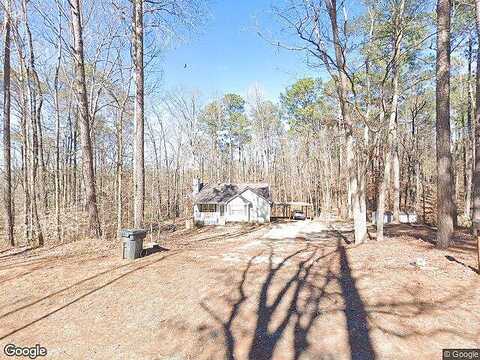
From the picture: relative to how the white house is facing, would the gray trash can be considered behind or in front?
in front

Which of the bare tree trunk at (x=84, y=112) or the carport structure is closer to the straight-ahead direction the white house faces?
the bare tree trunk

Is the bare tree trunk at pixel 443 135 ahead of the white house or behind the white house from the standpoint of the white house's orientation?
ahead

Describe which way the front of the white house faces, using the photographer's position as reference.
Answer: facing the viewer

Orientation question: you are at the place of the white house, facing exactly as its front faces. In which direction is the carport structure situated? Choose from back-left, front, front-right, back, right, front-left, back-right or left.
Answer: back-left

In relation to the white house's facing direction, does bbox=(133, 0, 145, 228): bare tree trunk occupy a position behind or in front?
in front

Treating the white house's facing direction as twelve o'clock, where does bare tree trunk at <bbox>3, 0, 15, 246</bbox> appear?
The bare tree trunk is roughly at 1 o'clock from the white house.

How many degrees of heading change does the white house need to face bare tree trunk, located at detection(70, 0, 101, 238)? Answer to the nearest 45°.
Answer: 0° — it already faces it
